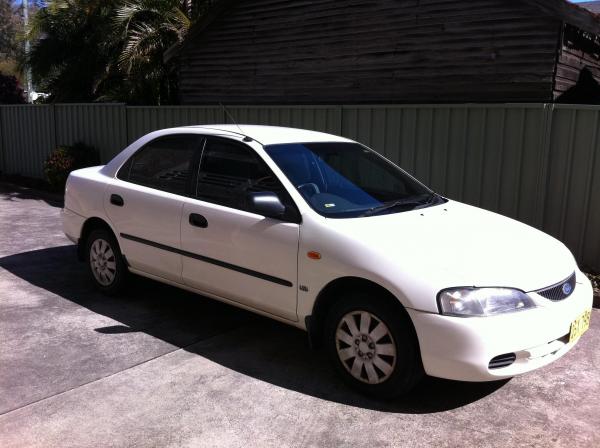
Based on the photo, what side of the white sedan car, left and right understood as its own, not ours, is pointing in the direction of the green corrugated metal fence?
left

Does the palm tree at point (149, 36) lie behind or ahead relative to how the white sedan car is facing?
behind

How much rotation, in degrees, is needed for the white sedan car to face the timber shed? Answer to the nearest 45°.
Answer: approximately 135° to its left

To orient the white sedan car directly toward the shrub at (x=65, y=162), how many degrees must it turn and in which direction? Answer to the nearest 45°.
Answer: approximately 180°

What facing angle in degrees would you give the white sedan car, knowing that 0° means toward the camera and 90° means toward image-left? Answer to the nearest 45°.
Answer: approximately 315°
